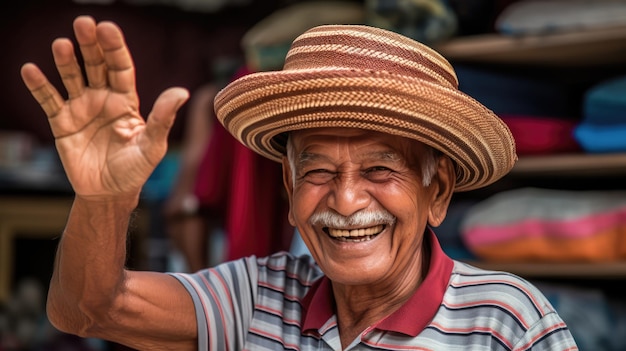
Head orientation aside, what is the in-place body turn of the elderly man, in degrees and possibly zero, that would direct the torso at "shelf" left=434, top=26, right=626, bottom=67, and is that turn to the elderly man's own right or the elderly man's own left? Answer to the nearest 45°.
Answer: approximately 135° to the elderly man's own left

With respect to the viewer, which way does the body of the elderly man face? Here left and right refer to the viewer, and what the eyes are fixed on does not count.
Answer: facing the viewer

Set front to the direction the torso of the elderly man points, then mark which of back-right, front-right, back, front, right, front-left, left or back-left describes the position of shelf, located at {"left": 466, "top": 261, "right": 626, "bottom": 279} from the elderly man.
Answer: back-left

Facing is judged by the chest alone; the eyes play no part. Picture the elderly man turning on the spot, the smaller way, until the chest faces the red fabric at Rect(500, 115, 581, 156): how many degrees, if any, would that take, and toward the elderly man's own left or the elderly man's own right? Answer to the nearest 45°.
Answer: approximately 135° to the elderly man's own left

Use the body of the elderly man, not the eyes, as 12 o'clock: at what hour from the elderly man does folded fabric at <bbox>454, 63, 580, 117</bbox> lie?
The folded fabric is roughly at 7 o'clock from the elderly man.

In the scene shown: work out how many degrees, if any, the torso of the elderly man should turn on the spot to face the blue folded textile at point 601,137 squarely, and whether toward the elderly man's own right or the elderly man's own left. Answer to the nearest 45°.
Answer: approximately 135° to the elderly man's own left

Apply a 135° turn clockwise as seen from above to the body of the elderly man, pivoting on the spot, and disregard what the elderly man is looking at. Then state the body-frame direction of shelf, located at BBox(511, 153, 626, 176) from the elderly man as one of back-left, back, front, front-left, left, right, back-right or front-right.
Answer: right

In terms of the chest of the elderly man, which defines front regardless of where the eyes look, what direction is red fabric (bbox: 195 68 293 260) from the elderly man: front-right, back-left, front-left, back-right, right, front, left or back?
back

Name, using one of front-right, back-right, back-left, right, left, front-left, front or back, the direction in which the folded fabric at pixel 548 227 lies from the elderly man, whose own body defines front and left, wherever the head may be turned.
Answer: back-left
